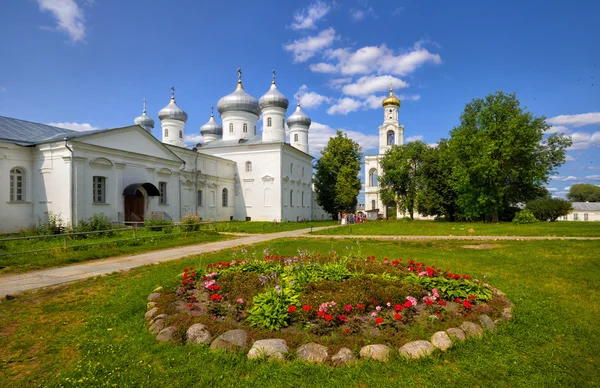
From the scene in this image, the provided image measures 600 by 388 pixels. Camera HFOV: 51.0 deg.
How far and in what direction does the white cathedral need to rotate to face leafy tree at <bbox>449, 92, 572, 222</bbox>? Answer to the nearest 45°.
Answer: approximately 45° to its left

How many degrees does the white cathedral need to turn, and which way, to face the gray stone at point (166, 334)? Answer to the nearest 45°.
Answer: approximately 45° to its right

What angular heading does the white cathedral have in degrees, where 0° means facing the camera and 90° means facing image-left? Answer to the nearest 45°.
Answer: approximately 315°
